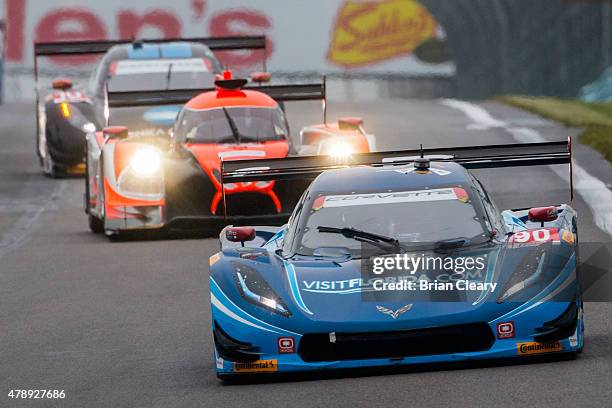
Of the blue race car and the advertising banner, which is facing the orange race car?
the advertising banner

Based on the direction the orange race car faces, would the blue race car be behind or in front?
in front

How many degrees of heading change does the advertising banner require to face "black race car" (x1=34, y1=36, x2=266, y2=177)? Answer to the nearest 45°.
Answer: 0° — it already faces it

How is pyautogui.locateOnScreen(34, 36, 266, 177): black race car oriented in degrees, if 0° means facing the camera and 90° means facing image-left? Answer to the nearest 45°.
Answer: approximately 0°

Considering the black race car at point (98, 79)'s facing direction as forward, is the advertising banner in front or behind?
behind

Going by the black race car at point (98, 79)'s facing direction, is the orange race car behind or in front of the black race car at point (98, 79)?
in front

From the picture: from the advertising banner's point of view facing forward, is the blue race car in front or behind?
in front

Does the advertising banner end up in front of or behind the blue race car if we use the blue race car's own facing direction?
behind

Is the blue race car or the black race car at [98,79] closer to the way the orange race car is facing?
the blue race car

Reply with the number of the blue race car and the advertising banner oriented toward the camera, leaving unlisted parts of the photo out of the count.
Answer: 2
